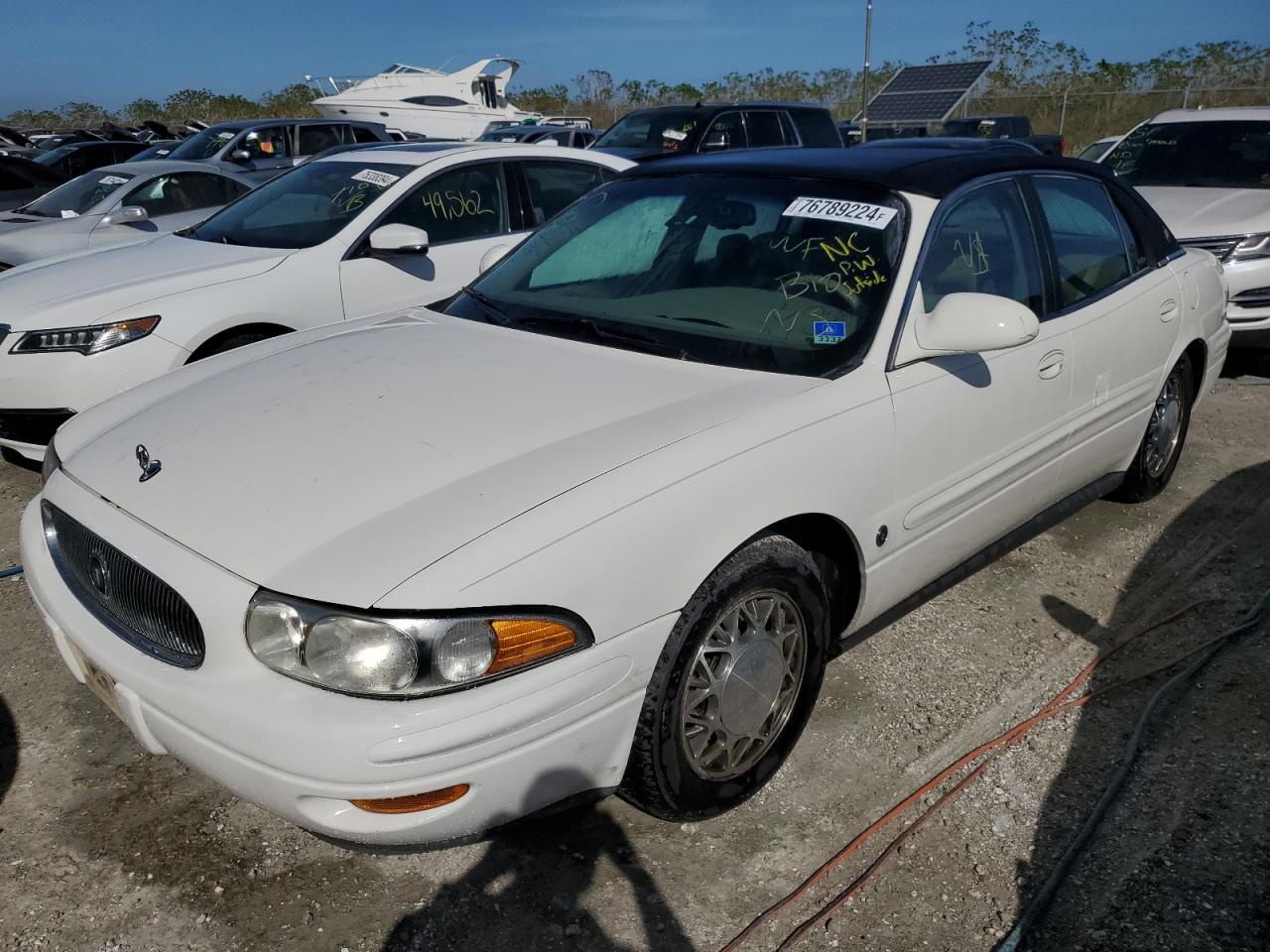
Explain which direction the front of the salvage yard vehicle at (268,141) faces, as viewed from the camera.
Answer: facing the viewer and to the left of the viewer

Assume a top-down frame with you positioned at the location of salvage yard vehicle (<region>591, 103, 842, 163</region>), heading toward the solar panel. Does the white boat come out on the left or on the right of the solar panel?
left

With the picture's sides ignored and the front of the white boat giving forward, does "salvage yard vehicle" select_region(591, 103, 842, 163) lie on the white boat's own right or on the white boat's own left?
on the white boat's own left

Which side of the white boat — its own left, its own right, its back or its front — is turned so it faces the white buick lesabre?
left

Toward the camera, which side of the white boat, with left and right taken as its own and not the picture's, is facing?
left

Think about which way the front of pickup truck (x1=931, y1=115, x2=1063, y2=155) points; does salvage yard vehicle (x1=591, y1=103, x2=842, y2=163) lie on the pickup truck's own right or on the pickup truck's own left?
on the pickup truck's own left

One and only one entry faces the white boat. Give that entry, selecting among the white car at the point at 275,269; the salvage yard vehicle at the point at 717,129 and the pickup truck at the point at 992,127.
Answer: the pickup truck

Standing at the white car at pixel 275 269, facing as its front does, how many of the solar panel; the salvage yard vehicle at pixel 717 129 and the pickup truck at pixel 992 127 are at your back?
3

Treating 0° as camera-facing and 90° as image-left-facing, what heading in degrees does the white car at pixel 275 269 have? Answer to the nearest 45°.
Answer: approximately 45°

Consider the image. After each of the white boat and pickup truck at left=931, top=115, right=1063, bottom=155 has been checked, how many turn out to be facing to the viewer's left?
2

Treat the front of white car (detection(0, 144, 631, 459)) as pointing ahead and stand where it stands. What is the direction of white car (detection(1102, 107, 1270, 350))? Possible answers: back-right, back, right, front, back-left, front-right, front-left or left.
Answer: back-left

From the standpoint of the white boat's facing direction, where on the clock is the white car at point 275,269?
The white car is roughly at 9 o'clock from the white boat.

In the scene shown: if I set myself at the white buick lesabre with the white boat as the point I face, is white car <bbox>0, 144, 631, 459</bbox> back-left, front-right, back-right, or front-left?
front-left

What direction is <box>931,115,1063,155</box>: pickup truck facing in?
to the viewer's left
